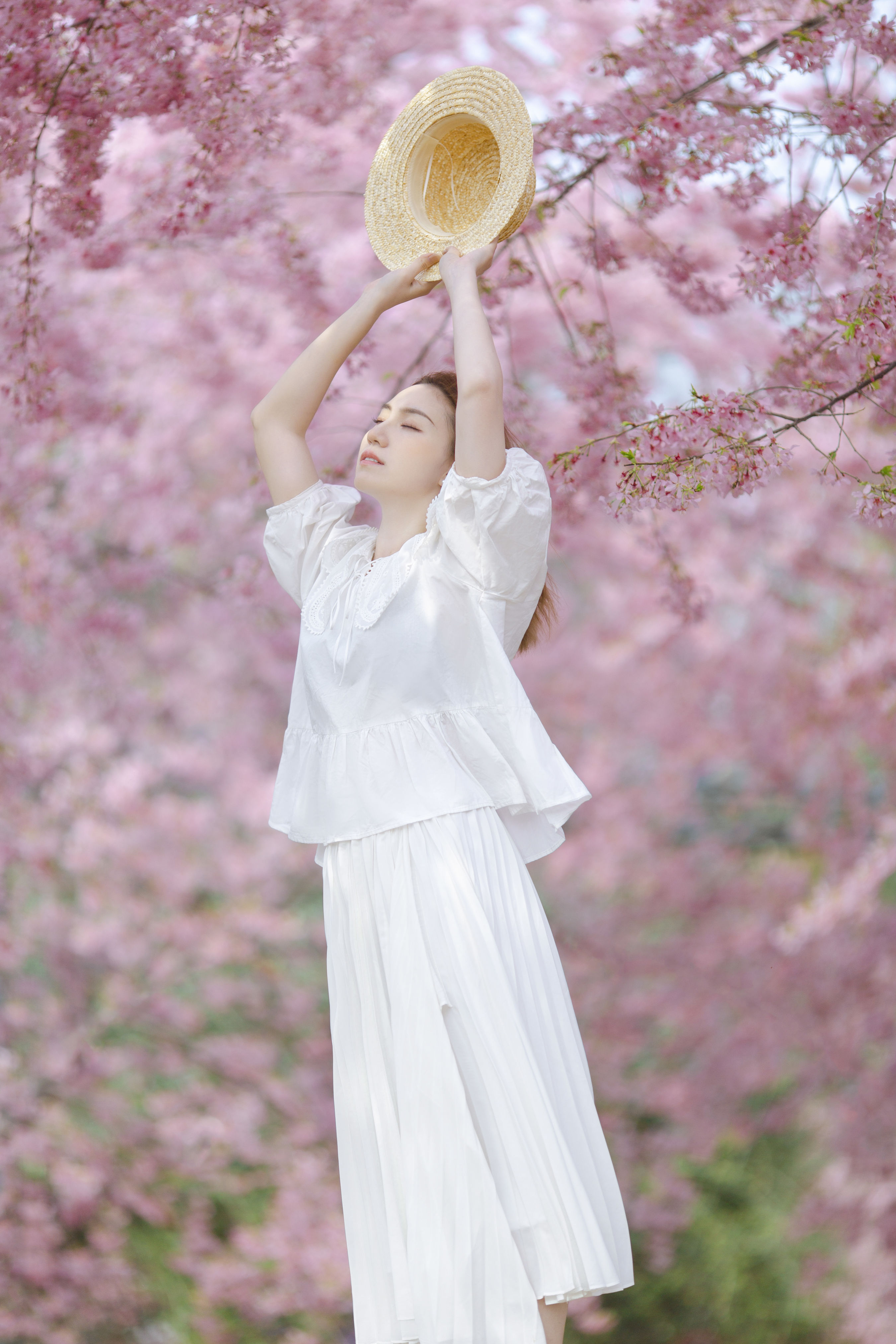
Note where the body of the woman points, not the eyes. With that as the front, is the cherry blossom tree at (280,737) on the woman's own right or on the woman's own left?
on the woman's own right

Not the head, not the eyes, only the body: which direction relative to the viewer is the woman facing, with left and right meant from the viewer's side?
facing the viewer and to the left of the viewer

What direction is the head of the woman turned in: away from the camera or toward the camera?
toward the camera
